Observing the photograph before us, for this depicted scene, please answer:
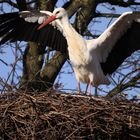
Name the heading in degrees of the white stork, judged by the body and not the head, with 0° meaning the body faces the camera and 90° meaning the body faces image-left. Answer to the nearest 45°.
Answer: approximately 45°
